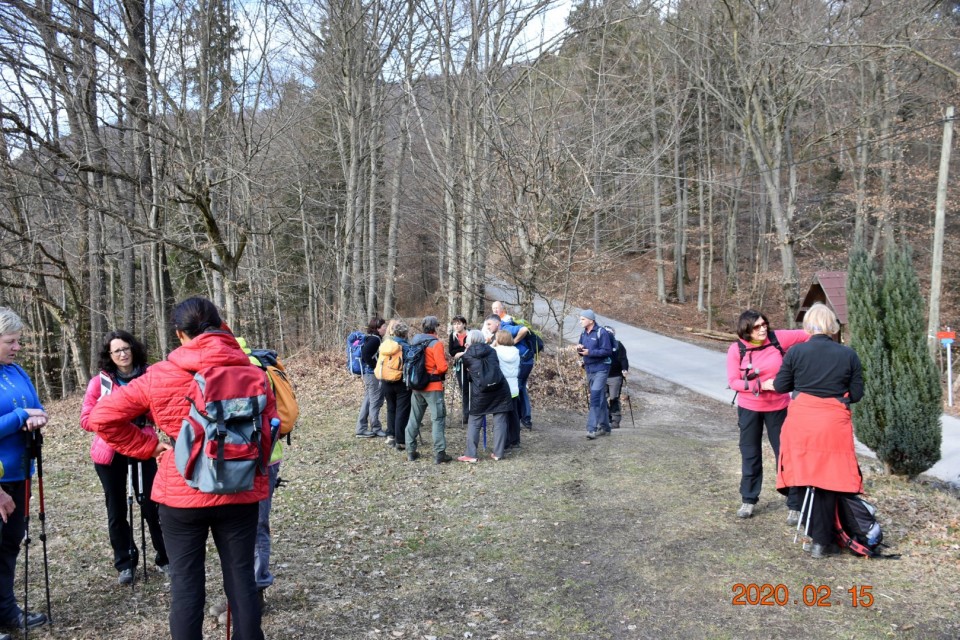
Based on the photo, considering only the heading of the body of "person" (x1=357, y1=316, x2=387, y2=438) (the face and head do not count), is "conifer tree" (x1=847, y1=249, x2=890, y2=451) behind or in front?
in front

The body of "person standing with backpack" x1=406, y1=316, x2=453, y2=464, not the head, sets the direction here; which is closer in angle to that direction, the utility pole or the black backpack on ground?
the utility pole

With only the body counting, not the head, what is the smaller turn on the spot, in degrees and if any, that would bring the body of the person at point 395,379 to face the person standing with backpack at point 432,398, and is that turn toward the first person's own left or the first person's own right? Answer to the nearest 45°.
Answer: approximately 90° to the first person's own right

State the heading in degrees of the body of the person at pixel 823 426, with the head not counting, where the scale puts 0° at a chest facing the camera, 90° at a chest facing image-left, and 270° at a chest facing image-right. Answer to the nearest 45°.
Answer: approximately 180°

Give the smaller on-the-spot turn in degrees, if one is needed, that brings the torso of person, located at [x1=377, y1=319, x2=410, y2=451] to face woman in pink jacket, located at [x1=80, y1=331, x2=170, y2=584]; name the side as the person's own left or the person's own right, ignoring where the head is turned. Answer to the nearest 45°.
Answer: approximately 180°

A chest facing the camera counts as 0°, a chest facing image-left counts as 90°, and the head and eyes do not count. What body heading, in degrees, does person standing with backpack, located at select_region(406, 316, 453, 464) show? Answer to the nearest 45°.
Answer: approximately 225°

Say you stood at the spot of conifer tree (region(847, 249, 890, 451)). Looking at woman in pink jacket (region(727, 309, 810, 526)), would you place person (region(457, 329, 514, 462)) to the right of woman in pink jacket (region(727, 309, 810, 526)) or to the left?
right

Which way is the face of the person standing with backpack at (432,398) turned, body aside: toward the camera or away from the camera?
away from the camera

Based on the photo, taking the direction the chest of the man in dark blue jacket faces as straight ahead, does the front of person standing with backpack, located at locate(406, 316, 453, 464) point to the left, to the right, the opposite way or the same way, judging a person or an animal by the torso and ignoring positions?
the opposite way

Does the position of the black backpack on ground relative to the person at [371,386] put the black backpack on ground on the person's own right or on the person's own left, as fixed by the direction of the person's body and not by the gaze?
on the person's own right

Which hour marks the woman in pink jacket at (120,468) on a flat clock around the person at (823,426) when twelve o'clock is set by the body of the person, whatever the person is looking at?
The woman in pink jacket is roughly at 8 o'clock from the person.
